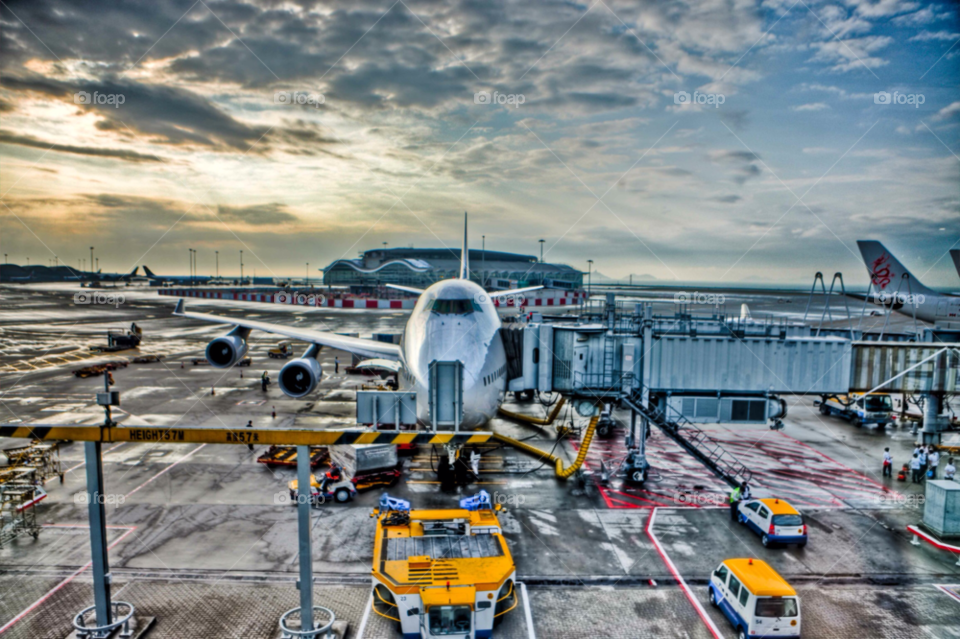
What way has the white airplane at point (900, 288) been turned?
to the viewer's right

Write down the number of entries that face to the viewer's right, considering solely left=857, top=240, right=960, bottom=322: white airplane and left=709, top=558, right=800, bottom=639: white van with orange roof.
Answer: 1
